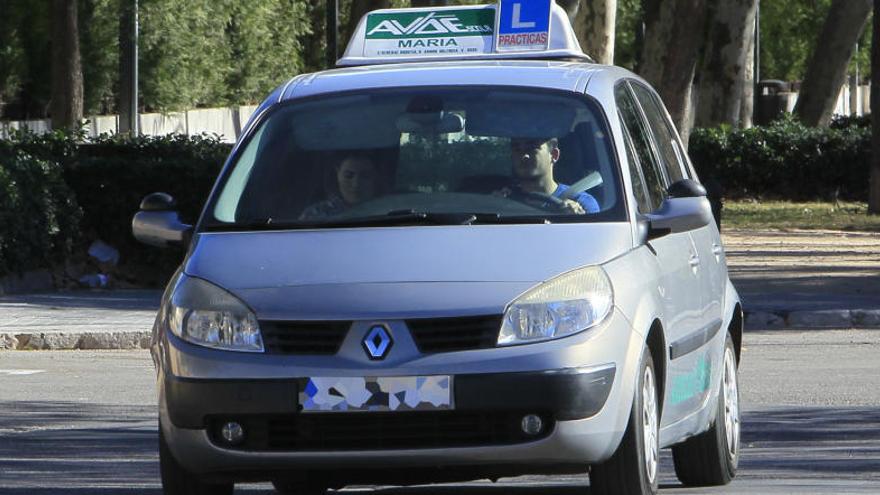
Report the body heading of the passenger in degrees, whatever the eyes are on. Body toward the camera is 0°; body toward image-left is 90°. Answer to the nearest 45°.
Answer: approximately 0°

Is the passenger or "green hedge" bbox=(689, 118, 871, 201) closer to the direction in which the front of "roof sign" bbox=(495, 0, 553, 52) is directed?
the passenger

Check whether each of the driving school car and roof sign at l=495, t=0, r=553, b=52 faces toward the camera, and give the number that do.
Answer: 2

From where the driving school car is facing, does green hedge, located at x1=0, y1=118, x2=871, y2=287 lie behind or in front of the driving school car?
behind

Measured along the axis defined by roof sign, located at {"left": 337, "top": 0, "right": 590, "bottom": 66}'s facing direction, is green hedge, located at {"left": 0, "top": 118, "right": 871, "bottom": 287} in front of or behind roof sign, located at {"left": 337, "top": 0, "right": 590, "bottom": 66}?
behind

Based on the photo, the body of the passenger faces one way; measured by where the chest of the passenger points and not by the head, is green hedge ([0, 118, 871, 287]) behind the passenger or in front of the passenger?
behind

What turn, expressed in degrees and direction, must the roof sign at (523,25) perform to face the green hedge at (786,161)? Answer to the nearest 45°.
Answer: approximately 180°

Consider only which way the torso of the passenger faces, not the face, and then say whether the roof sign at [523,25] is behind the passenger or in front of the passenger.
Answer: behind
